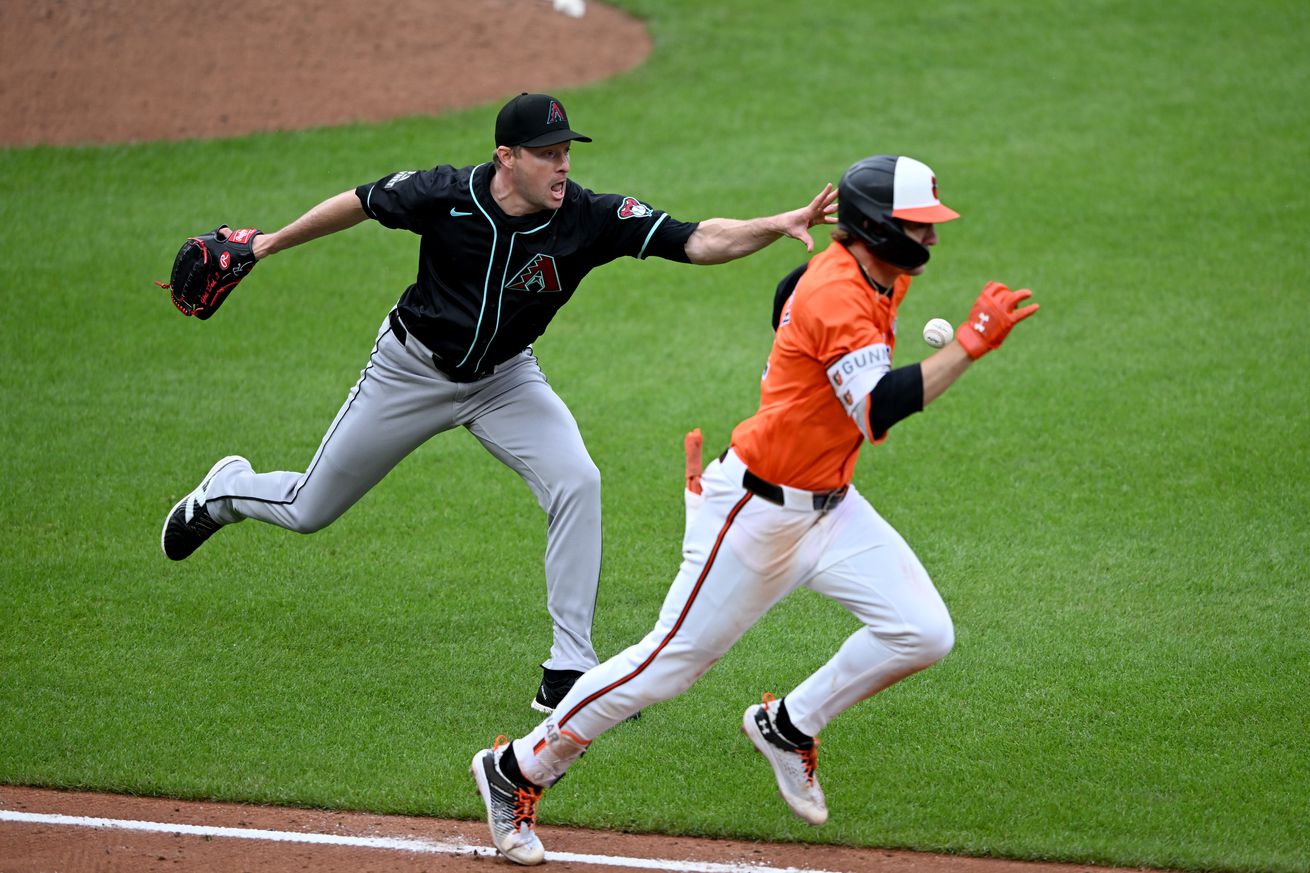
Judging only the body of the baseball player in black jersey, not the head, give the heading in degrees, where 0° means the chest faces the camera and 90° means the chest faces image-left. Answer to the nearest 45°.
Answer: approximately 315°

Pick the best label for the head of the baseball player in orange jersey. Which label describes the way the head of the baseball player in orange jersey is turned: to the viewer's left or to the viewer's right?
to the viewer's right
